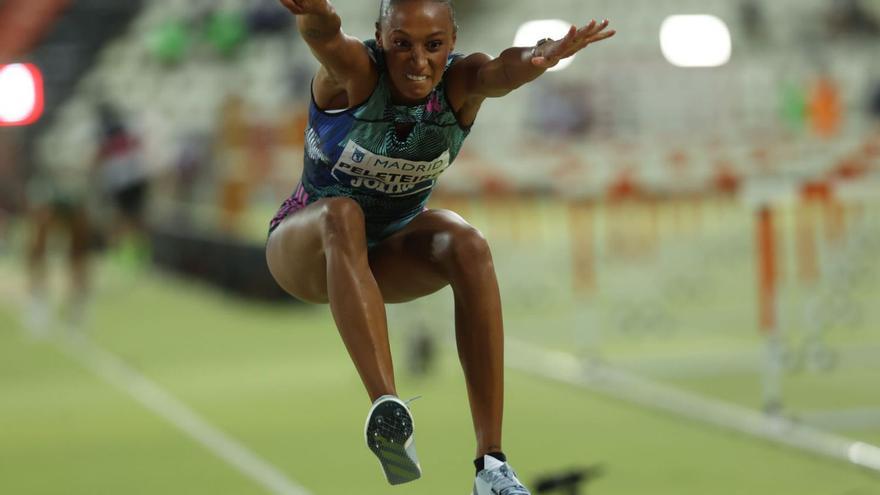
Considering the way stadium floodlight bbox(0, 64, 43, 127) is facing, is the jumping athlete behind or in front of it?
in front

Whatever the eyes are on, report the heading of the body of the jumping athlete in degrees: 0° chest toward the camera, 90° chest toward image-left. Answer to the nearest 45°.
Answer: approximately 315°

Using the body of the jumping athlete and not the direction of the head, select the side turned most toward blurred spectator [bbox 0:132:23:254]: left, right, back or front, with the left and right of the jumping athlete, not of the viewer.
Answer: back

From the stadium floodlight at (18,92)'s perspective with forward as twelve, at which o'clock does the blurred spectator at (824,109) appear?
The blurred spectator is roughly at 10 o'clock from the stadium floodlight.

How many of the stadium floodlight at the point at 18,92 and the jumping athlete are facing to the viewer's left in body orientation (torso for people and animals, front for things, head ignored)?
0

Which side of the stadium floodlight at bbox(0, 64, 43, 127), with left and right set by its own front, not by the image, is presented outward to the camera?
front

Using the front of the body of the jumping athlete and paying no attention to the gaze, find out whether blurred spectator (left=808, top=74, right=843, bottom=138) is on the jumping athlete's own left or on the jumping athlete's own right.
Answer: on the jumping athlete's own left
